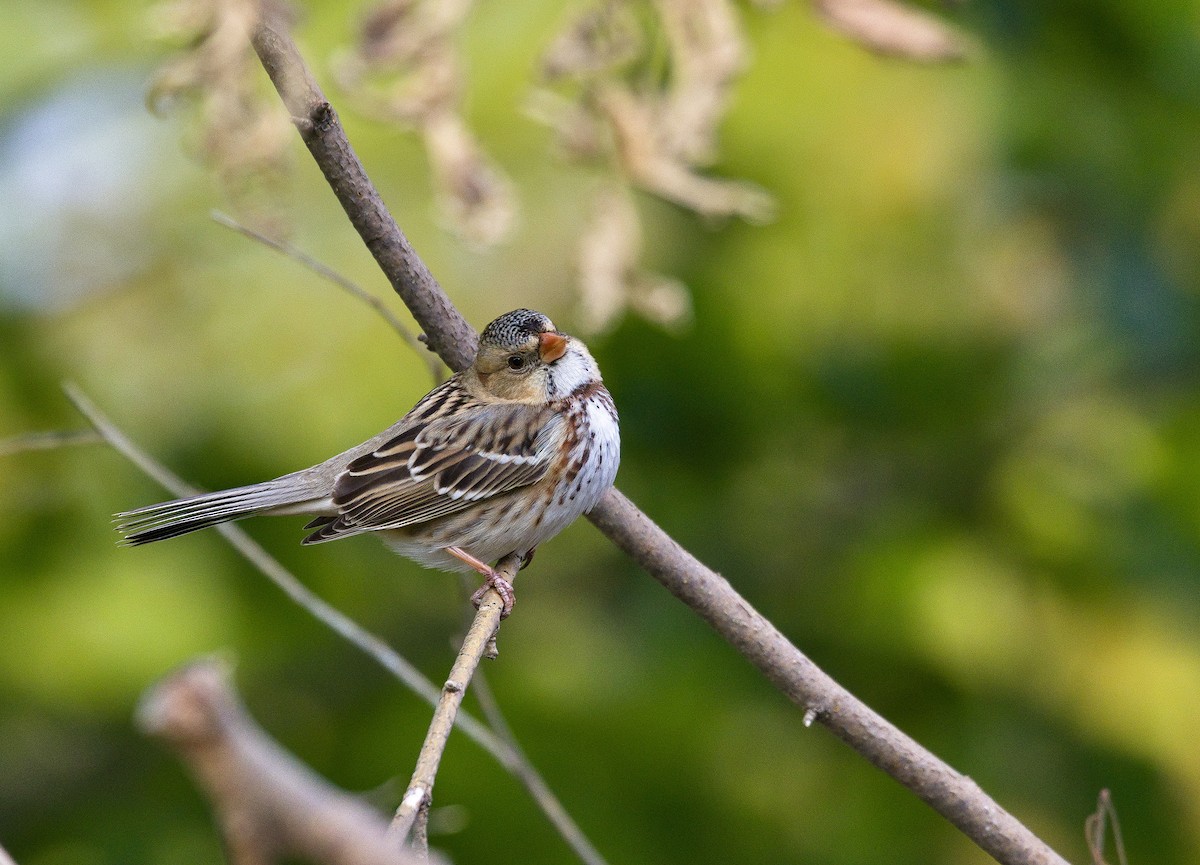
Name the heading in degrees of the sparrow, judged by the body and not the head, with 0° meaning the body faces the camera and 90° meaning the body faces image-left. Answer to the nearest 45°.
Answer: approximately 270°
